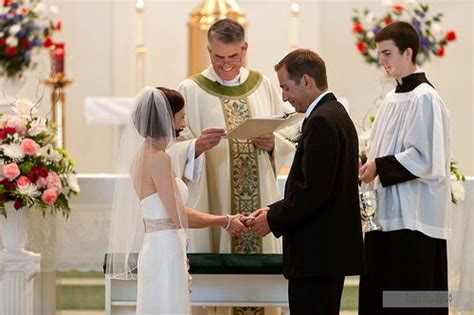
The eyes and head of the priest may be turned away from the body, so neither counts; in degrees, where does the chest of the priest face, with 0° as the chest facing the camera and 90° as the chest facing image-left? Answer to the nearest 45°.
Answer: approximately 0°

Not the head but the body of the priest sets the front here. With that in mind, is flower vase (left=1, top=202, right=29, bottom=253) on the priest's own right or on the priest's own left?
on the priest's own right

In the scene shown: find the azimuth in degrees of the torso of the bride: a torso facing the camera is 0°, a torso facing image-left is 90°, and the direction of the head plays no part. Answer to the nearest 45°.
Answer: approximately 270°

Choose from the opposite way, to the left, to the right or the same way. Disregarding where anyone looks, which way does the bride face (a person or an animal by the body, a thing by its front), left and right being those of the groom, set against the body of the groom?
the opposite way

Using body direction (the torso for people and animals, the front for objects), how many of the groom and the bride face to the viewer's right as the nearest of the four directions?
1

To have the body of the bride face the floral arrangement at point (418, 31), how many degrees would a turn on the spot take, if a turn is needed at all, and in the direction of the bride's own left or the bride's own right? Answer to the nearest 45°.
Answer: approximately 45° to the bride's own left

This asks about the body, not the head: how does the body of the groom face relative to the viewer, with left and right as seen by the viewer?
facing to the left of the viewer

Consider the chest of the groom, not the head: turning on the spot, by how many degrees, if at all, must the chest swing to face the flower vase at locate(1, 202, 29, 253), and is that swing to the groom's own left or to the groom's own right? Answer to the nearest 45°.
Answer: approximately 45° to the groom's own right

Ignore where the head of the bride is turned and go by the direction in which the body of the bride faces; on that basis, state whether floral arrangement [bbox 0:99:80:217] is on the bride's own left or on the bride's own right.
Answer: on the bride's own left

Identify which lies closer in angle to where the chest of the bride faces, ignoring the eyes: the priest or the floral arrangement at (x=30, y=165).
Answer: the priest

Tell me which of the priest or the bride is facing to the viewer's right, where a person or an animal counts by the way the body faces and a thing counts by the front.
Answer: the bride

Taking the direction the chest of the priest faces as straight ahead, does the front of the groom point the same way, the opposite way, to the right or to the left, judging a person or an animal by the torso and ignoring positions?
to the right
